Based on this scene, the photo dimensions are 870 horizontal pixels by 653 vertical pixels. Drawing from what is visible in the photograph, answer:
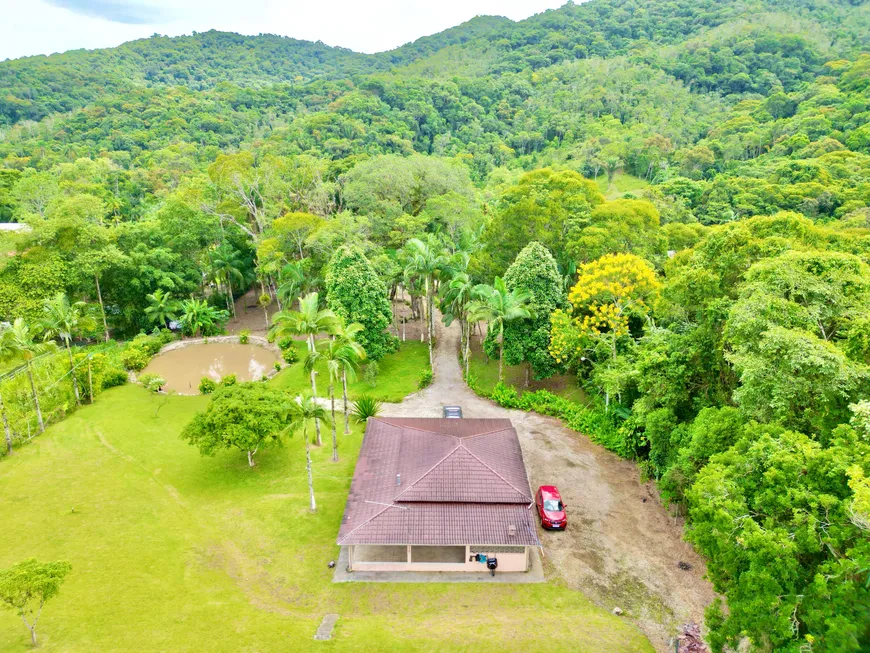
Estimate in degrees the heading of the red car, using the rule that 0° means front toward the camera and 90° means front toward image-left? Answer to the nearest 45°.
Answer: approximately 0°

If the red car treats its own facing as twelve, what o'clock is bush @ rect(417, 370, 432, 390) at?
The bush is roughly at 5 o'clock from the red car.

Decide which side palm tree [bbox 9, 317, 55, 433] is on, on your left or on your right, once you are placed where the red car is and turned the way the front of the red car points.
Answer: on your right

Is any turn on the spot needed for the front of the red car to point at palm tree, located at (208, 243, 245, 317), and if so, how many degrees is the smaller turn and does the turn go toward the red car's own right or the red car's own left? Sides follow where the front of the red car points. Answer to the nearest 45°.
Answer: approximately 135° to the red car's own right

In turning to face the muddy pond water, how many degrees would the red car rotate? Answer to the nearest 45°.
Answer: approximately 135° to its right

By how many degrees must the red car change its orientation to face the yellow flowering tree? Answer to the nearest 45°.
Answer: approximately 180°

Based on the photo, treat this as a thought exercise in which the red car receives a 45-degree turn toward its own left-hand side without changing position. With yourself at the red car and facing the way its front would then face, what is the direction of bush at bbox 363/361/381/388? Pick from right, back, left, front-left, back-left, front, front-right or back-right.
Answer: back

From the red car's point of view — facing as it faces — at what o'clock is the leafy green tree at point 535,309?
The leafy green tree is roughly at 6 o'clock from the red car.

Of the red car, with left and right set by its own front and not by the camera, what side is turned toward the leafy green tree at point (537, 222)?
back

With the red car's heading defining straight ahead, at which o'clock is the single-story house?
The single-story house is roughly at 2 o'clock from the red car.
